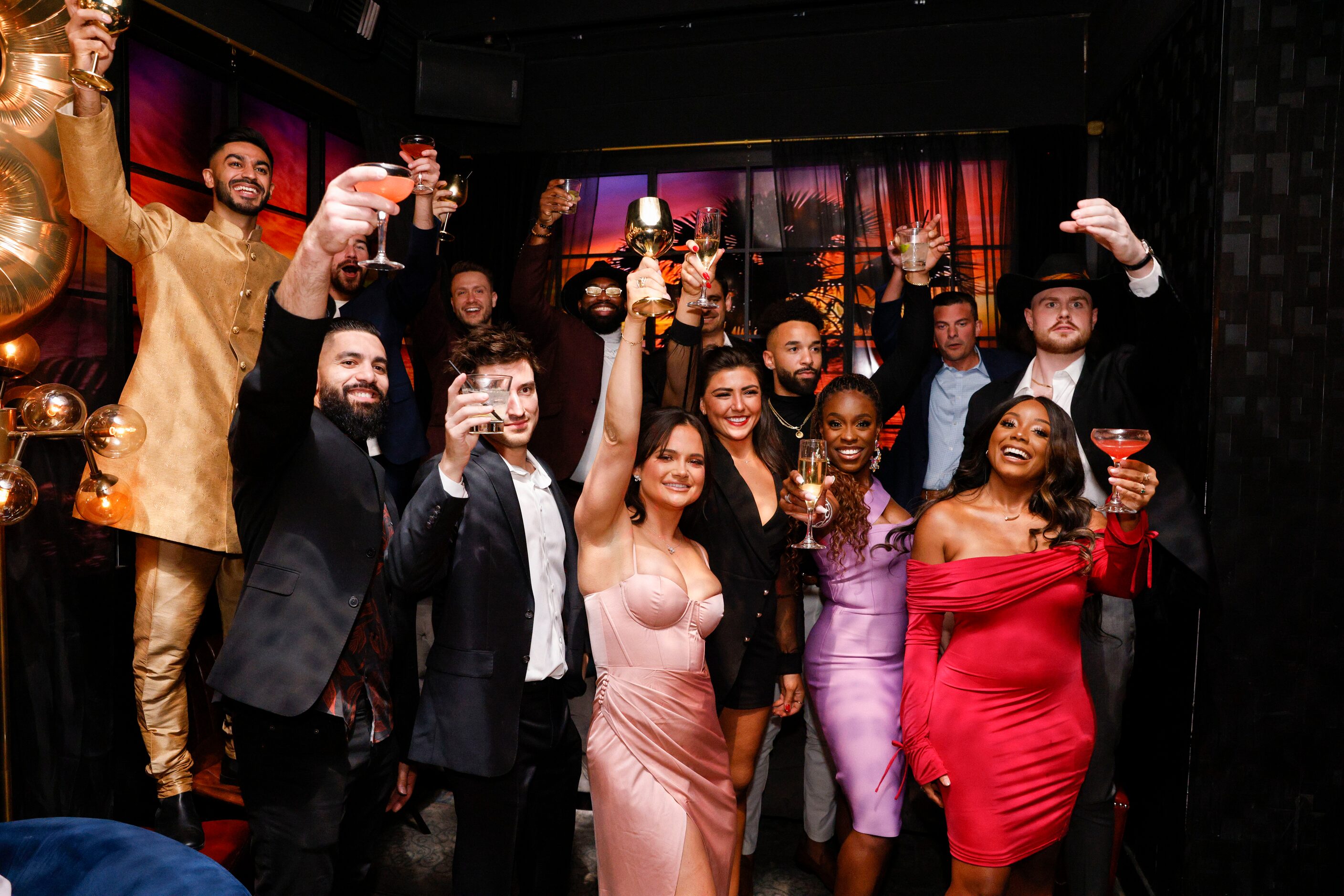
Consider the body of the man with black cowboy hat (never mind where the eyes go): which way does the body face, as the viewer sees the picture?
toward the camera

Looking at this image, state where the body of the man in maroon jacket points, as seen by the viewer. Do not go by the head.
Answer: toward the camera

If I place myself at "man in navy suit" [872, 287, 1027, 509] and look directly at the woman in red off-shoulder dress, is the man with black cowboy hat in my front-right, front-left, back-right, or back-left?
front-left

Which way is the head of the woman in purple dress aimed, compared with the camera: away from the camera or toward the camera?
toward the camera

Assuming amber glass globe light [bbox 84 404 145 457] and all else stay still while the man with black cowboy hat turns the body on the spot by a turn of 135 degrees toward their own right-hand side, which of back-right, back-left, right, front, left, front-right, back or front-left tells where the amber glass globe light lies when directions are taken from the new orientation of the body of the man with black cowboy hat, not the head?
left

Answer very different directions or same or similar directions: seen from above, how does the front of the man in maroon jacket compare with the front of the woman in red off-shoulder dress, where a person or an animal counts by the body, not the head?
same or similar directions

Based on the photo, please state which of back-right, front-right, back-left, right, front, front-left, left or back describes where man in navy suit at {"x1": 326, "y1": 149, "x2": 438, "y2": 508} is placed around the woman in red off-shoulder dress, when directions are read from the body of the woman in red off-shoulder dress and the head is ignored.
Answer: right

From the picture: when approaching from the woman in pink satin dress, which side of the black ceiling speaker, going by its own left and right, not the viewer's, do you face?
front

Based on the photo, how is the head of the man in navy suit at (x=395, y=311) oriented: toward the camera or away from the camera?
toward the camera

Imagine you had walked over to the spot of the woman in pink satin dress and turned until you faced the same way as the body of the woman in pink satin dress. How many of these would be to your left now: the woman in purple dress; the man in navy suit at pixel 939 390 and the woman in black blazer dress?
3

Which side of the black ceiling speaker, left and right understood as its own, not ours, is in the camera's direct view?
front

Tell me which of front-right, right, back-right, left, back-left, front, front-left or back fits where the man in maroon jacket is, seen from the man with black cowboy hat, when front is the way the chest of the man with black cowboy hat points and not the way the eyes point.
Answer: right

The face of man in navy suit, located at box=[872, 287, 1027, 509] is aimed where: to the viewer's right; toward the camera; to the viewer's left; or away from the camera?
toward the camera

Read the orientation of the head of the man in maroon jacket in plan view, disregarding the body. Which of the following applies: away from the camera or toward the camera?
toward the camera
